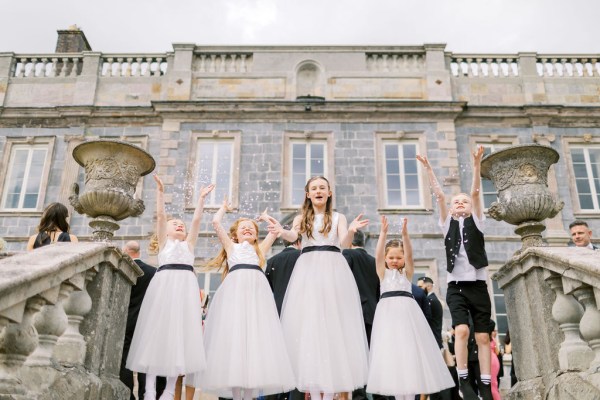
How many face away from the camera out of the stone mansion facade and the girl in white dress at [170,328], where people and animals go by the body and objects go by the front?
0

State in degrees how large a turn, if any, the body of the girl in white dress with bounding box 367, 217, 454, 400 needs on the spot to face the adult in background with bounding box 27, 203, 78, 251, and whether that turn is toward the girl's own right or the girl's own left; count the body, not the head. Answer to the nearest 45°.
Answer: approximately 90° to the girl's own right

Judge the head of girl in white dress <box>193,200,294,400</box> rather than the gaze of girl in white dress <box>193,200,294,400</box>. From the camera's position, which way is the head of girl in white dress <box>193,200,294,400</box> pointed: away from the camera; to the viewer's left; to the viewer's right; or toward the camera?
toward the camera

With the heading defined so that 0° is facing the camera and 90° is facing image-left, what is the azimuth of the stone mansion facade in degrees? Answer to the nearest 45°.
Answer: approximately 0°

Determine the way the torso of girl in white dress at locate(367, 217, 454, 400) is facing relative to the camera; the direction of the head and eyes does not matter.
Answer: toward the camera

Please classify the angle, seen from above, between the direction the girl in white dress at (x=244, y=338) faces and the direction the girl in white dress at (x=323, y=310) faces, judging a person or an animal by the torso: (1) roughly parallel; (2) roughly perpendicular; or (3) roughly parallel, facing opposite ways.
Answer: roughly parallel

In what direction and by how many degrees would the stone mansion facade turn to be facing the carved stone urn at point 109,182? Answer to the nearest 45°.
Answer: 0° — it already faces it

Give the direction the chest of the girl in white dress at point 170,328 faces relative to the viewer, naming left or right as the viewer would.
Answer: facing the viewer

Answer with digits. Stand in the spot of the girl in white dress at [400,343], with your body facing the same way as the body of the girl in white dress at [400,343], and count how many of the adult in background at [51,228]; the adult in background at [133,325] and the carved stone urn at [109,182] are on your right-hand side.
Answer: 3

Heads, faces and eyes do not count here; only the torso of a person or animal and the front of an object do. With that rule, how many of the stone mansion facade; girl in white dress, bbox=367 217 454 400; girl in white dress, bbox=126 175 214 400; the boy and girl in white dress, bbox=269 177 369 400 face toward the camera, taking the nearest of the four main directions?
5

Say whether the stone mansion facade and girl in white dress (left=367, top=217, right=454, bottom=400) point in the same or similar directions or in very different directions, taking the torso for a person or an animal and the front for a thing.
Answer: same or similar directions

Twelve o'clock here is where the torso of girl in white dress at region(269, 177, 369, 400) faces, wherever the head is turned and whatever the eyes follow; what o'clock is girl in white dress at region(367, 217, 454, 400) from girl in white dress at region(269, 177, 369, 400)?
girl in white dress at region(367, 217, 454, 400) is roughly at 8 o'clock from girl in white dress at region(269, 177, 369, 400).

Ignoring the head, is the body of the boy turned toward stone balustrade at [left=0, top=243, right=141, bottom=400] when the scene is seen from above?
no

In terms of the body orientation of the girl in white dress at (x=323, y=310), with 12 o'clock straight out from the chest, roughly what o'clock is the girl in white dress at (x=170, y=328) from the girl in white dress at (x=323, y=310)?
the girl in white dress at (x=170, y=328) is roughly at 3 o'clock from the girl in white dress at (x=323, y=310).

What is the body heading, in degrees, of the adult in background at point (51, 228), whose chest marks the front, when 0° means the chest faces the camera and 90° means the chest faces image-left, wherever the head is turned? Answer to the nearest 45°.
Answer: approximately 180°

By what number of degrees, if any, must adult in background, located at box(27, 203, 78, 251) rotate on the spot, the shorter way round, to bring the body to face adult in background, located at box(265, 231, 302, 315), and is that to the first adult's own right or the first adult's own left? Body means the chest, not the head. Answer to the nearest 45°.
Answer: approximately 90° to the first adult's own right

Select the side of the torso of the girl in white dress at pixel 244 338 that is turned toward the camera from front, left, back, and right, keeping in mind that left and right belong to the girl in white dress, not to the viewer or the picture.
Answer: front

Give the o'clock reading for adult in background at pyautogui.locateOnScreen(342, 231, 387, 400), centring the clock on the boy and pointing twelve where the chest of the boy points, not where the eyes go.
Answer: The adult in background is roughly at 4 o'clock from the boy.

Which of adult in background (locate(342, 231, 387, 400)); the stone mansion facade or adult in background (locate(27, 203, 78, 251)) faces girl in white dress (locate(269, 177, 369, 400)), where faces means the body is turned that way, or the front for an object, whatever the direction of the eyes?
the stone mansion facade

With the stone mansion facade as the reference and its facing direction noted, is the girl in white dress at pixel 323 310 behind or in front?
in front

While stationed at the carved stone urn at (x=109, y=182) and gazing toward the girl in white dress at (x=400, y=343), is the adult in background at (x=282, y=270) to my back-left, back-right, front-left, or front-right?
front-left

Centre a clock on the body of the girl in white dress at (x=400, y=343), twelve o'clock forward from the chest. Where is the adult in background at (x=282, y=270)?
The adult in background is roughly at 4 o'clock from the girl in white dress.
